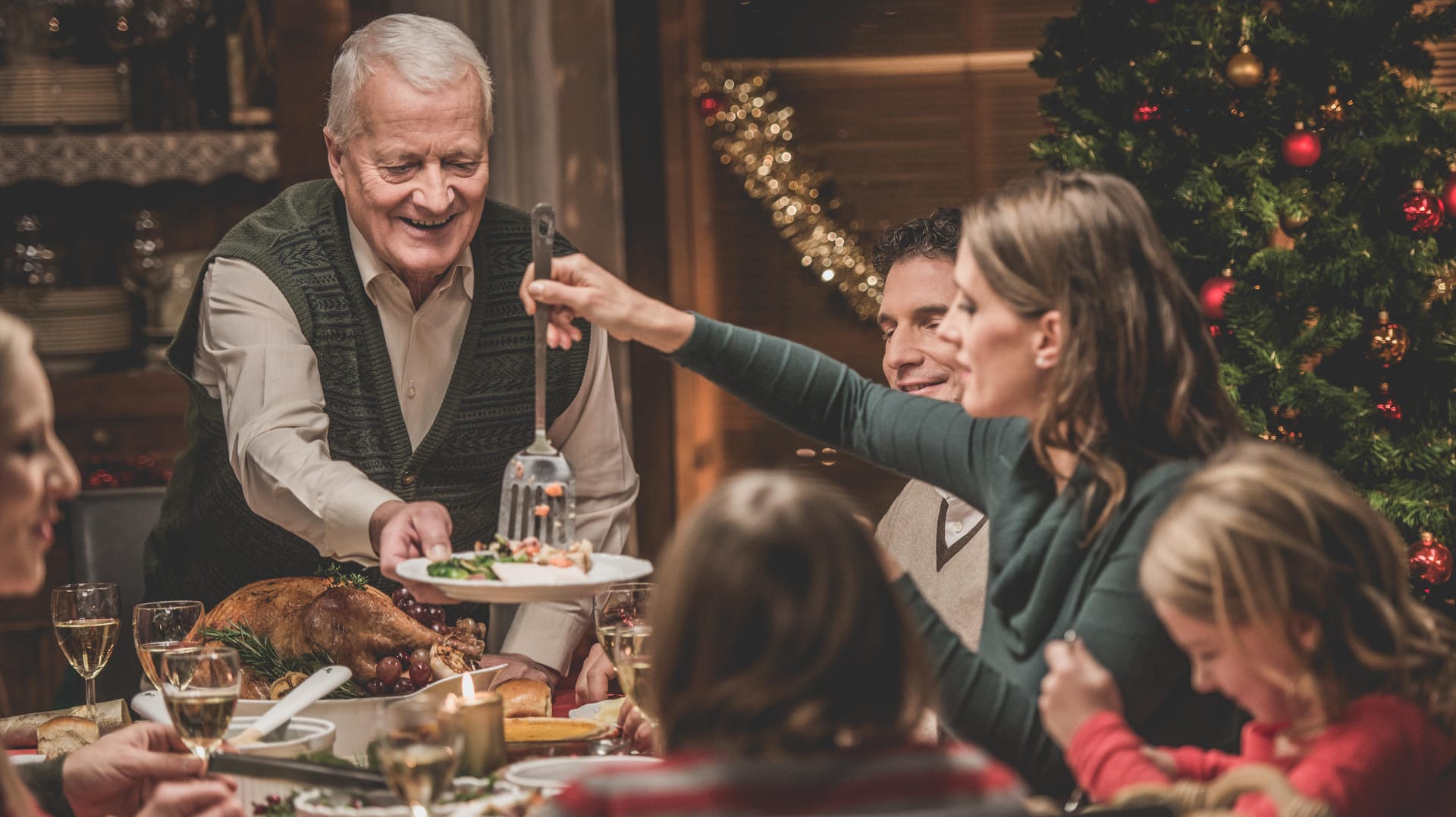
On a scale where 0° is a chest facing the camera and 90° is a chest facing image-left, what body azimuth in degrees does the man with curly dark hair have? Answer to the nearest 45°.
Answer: approximately 45°

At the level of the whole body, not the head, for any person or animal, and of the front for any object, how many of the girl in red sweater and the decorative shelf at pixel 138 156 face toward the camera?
1

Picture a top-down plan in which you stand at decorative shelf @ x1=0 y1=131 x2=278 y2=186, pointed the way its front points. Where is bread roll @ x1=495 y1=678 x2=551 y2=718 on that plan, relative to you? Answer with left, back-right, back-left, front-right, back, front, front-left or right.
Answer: front

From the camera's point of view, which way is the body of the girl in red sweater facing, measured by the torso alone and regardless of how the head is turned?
to the viewer's left

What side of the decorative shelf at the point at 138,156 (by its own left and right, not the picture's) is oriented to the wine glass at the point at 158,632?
front

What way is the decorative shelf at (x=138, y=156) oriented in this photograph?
toward the camera

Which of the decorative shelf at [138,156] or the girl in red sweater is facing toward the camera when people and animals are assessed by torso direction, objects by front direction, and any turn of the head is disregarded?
the decorative shelf

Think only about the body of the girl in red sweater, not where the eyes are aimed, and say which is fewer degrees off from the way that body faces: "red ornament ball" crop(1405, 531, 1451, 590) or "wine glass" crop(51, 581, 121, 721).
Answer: the wine glass

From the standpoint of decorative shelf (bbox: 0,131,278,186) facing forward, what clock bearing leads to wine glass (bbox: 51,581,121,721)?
The wine glass is roughly at 12 o'clock from the decorative shelf.

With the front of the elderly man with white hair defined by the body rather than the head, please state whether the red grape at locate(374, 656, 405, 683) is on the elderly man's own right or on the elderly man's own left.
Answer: on the elderly man's own right

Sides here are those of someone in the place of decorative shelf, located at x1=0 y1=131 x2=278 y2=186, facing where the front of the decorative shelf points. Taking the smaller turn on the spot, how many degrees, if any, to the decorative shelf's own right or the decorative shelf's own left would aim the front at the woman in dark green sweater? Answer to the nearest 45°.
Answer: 0° — it already faces them

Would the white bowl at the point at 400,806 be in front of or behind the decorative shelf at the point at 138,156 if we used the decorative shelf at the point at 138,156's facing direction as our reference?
in front

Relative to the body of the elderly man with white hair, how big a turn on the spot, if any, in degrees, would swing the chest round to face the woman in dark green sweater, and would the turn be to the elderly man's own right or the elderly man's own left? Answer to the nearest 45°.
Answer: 0° — they already face them

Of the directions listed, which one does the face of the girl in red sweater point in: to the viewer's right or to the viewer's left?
to the viewer's left

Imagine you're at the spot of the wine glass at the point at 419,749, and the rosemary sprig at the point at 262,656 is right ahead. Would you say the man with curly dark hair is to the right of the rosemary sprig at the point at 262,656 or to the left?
right

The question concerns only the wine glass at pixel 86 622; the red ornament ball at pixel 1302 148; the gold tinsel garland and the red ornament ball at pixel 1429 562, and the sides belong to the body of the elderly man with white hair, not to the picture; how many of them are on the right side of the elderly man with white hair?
1

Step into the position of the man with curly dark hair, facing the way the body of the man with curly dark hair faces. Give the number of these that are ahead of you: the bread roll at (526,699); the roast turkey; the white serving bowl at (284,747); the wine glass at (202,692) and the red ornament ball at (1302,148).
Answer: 4

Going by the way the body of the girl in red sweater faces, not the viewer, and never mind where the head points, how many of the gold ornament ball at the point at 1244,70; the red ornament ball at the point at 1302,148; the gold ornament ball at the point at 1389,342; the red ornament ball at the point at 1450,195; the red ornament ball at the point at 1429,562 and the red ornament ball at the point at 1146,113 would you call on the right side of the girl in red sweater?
6

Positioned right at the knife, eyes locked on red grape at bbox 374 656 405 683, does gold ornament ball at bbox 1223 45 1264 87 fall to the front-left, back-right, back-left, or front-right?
front-right
